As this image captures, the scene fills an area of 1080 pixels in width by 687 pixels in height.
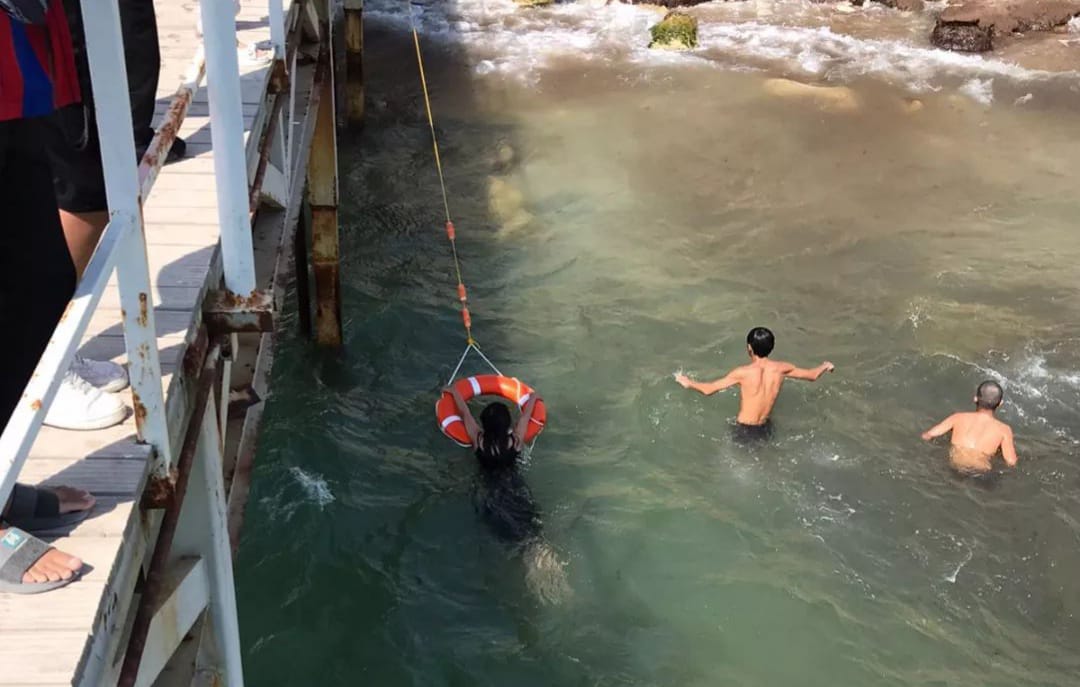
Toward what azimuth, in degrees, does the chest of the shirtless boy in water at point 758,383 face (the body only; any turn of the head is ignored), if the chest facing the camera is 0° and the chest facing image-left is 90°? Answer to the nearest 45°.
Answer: approximately 180°

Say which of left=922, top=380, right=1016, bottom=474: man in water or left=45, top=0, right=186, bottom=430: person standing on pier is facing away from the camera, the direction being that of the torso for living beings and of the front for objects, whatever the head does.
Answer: the man in water

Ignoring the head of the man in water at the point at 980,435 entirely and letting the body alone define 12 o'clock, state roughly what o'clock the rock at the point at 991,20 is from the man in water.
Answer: The rock is roughly at 12 o'clock from the man in water.

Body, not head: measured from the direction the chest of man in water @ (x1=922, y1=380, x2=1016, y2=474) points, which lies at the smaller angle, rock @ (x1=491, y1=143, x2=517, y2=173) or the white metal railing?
the rock

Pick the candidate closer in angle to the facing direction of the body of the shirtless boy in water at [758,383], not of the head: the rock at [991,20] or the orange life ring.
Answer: the rock

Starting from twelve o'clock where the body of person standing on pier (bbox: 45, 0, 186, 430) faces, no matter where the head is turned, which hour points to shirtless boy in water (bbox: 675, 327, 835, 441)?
The shirtless boy in water is roughly at 11 o'clock from the person standing on pier.

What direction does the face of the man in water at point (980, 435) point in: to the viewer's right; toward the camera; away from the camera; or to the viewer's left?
away from the camera

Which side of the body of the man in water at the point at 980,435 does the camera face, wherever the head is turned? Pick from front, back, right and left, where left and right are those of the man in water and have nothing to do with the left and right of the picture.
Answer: back

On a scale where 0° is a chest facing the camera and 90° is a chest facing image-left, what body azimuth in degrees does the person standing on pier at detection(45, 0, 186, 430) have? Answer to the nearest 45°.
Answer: approximately 270°

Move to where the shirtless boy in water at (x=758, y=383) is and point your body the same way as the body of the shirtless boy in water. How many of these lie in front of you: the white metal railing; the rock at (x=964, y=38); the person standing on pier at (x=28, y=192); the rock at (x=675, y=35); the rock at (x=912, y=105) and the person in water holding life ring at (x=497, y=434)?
3

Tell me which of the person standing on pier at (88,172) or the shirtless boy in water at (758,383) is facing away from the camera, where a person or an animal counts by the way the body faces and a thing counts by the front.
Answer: the shirtless boy in water
